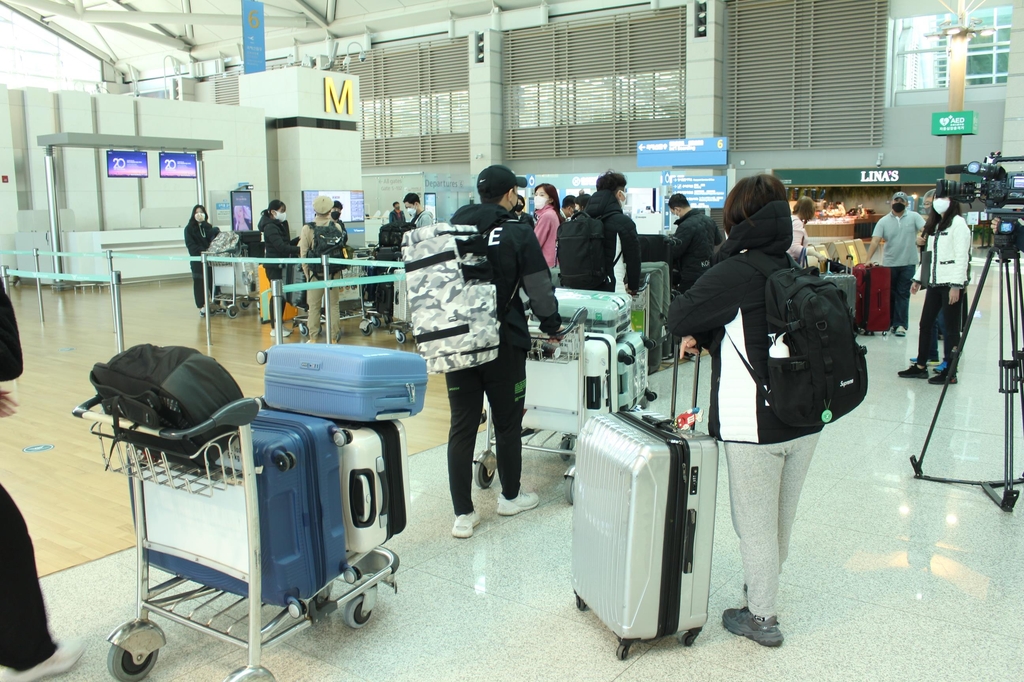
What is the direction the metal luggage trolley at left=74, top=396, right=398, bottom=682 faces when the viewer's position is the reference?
facing away from the viewer and to the right of the viewer

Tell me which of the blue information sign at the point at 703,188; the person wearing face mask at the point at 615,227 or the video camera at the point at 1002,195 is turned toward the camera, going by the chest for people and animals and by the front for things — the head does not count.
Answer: the blue information sign

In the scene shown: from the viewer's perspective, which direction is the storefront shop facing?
toward the camera

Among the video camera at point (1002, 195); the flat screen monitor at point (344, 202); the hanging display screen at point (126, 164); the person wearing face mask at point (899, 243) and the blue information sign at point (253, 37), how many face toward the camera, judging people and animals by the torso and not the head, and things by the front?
4

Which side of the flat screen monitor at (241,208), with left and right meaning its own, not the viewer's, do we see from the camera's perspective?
front

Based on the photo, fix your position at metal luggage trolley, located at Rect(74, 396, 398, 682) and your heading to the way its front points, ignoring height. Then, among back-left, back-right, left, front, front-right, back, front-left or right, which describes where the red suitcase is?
front

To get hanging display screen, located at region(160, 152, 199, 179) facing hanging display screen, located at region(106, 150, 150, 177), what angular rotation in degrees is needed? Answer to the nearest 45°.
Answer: approximately 90° to its right

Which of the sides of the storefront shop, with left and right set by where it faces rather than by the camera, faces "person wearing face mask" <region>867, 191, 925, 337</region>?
front

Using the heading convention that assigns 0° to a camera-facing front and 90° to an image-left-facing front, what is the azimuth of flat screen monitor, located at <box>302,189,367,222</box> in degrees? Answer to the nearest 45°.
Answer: approximately 0°

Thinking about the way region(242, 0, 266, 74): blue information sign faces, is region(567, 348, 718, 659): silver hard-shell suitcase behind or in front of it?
in front

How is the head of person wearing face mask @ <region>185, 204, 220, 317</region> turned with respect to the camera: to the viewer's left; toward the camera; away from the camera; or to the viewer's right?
toward the camera

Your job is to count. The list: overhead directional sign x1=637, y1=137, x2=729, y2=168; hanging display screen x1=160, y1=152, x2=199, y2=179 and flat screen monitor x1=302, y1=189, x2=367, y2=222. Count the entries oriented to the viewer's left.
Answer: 0

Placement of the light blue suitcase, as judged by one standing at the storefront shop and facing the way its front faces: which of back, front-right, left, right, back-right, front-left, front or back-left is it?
front

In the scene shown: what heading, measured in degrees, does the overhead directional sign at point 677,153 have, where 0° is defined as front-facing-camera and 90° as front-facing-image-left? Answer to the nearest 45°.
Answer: approximately 0°

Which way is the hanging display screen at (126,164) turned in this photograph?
toward the camera

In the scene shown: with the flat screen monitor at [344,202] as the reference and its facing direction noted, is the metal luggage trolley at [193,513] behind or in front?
in front

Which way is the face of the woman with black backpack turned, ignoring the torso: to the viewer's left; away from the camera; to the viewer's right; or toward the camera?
away from the camera

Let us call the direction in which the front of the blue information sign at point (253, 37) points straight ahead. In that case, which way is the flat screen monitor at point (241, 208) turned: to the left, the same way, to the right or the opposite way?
the same way

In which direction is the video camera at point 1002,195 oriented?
to the viewer's left
